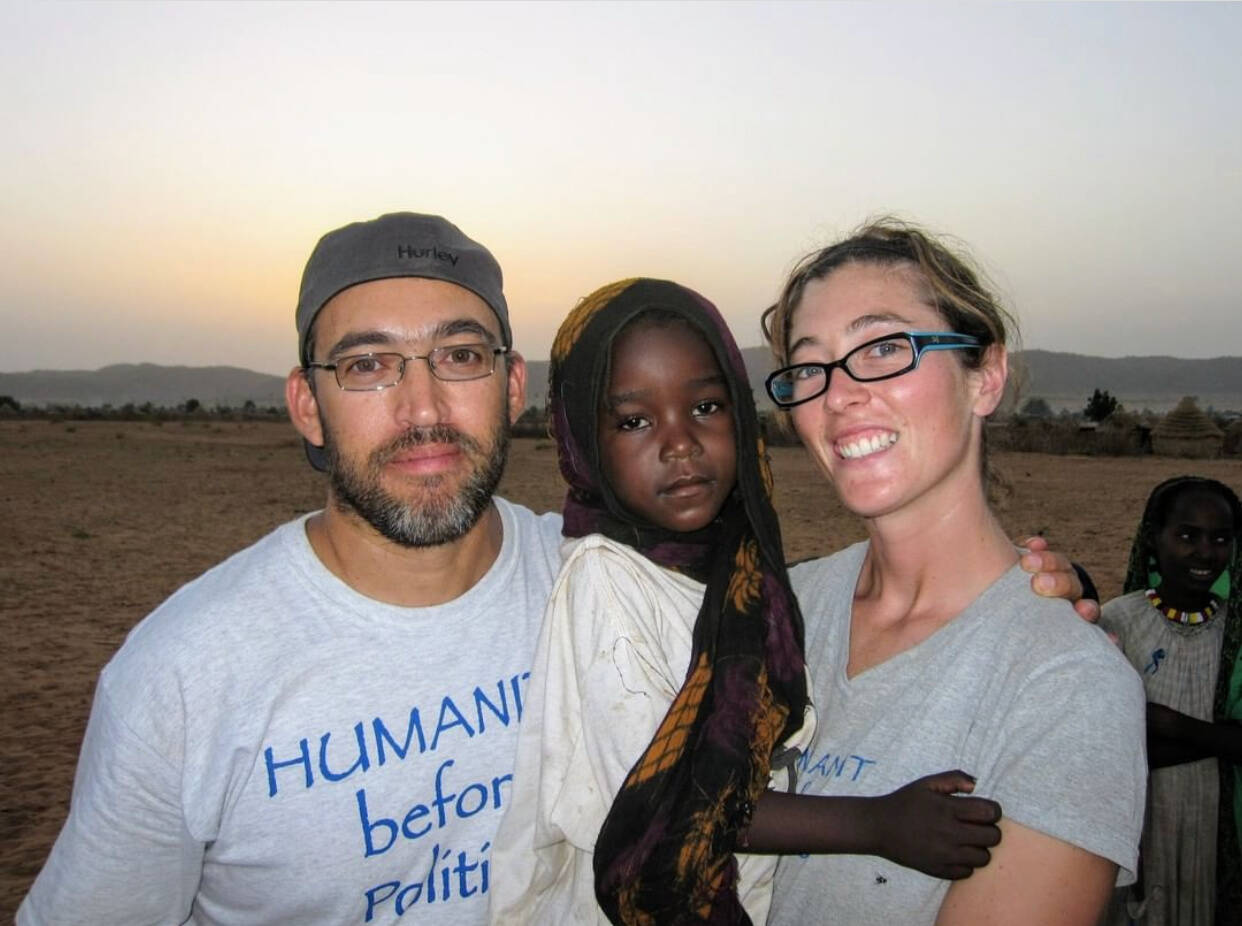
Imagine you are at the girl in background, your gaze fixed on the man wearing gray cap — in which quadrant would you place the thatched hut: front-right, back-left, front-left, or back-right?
back-right

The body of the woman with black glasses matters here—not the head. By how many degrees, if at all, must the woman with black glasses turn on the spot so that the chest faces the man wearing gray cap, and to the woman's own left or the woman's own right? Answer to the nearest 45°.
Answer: approximately 45° to the woman's own right

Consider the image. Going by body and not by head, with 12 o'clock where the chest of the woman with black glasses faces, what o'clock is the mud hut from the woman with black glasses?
The mud hut is roughly at 5 o'clock from the woman with black glasses.

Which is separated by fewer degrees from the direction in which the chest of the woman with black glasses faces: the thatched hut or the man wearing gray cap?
the man wearing gray cap

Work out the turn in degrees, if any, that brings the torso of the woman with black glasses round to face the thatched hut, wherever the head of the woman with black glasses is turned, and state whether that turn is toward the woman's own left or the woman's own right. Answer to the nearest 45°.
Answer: approximately 135° to the woman's own right

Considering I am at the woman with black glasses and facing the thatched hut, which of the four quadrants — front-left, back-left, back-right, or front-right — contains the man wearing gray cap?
back-left

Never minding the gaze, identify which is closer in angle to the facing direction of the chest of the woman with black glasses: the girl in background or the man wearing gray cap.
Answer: the man wearing gray cap

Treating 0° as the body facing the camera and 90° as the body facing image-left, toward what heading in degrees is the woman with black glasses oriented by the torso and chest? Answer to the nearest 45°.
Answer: approximately 45°

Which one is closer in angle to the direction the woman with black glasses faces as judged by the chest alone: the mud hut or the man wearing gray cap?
the man wearing gray cap
